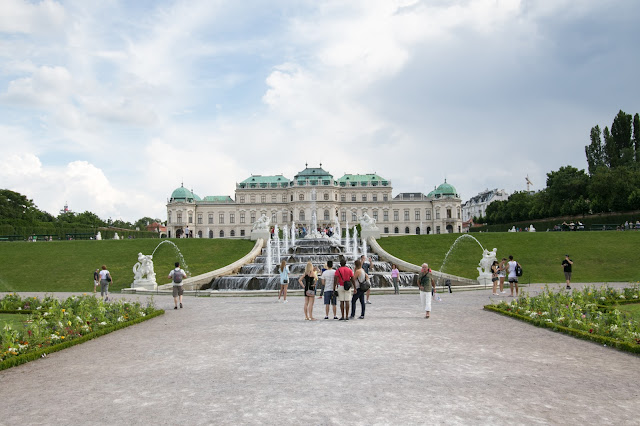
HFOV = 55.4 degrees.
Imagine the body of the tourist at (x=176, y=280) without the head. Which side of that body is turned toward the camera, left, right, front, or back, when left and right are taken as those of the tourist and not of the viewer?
back

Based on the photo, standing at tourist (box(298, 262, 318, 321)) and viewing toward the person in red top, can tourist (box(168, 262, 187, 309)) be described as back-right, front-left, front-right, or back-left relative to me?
back-left

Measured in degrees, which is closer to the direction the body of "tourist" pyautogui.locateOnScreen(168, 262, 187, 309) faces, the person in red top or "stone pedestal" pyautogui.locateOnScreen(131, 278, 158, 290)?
the stone pedestal

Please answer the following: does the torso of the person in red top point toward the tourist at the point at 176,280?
no

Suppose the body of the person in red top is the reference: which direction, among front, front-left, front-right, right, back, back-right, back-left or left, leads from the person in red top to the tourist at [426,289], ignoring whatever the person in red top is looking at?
right

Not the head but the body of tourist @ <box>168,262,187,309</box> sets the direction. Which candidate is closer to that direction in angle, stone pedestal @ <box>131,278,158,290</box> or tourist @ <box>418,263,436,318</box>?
the stone pedestal

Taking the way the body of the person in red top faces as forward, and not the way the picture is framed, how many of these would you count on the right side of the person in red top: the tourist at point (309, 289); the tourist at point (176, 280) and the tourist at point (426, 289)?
1

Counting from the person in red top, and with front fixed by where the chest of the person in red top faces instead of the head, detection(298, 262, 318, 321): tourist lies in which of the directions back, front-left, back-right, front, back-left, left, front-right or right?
left

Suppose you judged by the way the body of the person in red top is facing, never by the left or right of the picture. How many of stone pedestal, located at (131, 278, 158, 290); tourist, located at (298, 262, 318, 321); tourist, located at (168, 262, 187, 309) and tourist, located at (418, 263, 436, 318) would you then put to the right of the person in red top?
1

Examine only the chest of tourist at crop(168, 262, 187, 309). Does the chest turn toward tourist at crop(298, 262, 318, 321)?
no

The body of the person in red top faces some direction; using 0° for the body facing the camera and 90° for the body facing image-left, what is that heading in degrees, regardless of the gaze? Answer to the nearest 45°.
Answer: approximately 180°

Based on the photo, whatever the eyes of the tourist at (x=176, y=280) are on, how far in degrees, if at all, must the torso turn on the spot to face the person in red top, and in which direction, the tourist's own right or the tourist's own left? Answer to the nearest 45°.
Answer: approximately 135° to the tourist's own right

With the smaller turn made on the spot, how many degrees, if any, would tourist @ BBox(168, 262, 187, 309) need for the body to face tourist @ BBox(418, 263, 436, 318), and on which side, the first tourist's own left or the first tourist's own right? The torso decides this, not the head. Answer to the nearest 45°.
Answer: approximately 135° to the first tourist's own right

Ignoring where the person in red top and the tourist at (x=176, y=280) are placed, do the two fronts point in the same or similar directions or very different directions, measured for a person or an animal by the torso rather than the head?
same or similar directions
